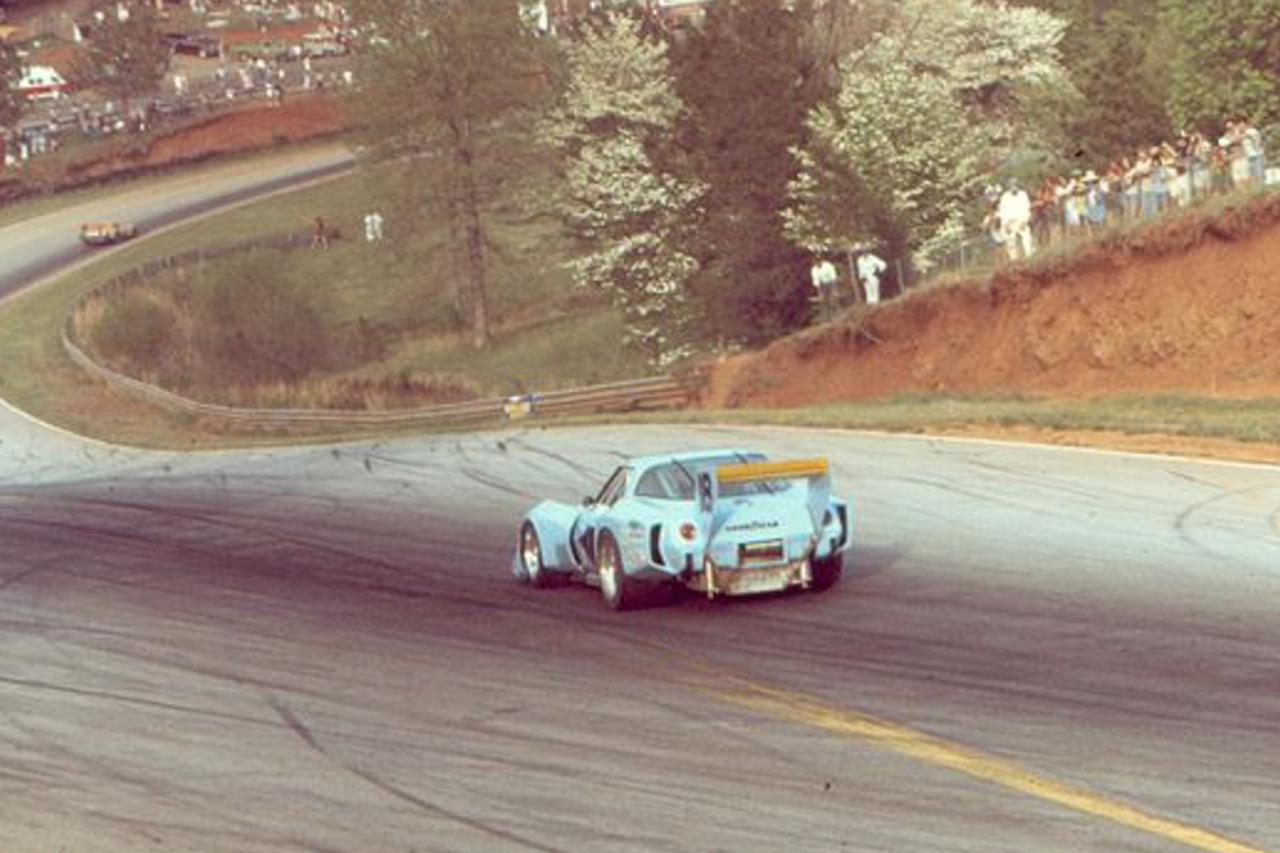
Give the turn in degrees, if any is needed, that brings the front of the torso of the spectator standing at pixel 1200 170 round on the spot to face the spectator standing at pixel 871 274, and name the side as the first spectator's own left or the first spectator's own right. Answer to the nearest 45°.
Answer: approximately 90° to the first spectator's own right

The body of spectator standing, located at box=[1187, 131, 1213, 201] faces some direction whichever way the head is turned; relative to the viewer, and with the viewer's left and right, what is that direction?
facing the viewer and to the left of the viewer

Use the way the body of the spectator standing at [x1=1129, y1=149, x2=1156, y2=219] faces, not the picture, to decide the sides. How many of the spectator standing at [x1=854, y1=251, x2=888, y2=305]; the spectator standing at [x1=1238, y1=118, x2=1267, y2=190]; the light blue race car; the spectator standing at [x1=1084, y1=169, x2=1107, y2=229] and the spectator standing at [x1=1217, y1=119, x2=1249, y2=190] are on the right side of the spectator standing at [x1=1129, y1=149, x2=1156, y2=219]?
2

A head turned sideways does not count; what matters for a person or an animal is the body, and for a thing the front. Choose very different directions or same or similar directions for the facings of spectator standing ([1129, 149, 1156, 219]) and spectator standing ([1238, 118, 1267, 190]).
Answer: same or similar directions

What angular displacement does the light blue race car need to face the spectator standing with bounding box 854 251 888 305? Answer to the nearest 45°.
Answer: approximately 45° to its right

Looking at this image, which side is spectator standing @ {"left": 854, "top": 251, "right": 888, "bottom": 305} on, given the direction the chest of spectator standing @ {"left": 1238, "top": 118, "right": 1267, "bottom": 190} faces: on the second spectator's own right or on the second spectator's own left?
on the second spectator's own right

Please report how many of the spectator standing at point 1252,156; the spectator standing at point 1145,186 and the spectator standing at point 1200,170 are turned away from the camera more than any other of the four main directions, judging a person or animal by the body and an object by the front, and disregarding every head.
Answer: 0

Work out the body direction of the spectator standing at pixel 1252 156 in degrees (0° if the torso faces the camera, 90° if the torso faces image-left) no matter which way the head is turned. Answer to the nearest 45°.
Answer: approximately 45°

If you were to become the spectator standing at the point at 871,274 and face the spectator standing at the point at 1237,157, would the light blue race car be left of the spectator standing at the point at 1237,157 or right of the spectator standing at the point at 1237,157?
right

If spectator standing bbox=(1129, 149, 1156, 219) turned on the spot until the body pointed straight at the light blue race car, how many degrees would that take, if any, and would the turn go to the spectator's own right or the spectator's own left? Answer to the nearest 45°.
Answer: approximately 45° to the spectator's own left

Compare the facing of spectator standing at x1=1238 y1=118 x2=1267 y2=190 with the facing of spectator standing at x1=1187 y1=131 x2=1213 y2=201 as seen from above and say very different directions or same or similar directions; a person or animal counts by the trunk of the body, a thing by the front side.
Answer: same or similar directions
